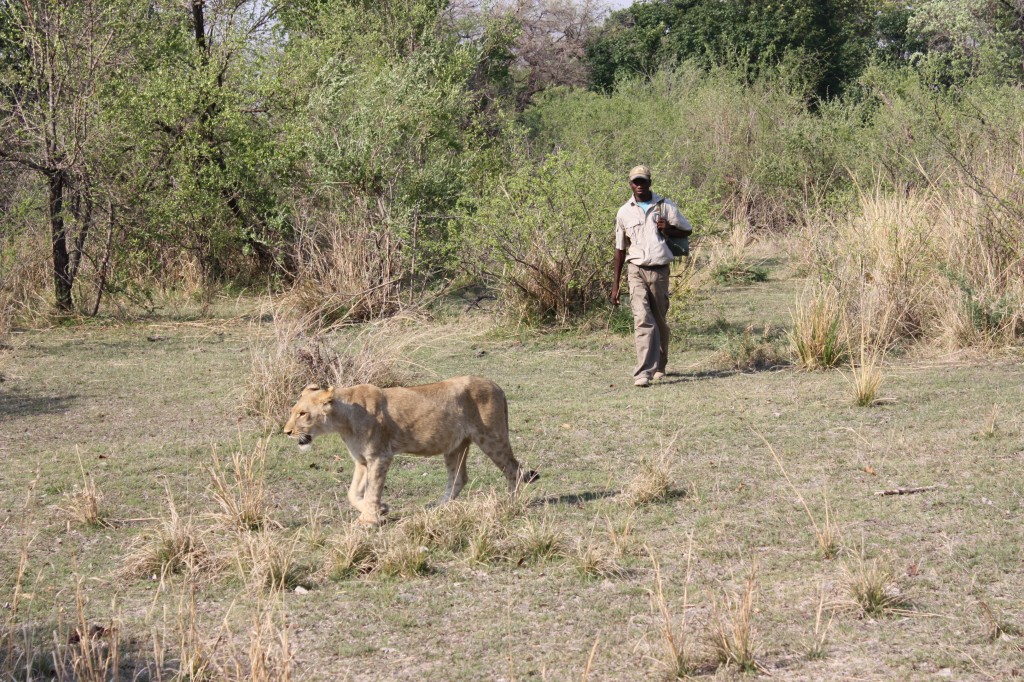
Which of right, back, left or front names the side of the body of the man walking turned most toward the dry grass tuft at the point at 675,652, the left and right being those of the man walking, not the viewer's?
front

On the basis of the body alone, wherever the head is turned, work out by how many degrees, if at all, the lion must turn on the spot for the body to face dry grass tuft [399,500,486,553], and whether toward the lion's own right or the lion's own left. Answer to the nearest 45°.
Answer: approximately 45° to the lion's own left

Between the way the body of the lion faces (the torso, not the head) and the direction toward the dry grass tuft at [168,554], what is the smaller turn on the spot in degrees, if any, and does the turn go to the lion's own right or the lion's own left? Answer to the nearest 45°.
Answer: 0° — it already faces it

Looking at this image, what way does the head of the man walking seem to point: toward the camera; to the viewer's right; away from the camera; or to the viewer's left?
toward the camera

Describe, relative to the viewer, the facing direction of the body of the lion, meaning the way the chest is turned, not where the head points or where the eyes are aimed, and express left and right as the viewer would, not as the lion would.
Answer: facing the viewer and to the left of the viewer

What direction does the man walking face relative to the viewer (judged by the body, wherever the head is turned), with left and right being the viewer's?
facing the viewer

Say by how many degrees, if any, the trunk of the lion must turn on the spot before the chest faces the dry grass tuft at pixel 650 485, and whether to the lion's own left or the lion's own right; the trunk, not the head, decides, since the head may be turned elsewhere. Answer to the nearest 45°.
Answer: approximately 135° to the lion's own left

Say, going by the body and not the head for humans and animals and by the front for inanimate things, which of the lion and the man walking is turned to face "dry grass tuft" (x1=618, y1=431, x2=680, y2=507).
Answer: the man walking

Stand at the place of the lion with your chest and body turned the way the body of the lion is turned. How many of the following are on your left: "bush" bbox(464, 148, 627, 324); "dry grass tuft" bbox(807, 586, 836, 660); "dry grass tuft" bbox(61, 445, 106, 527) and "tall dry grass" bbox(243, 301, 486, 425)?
1

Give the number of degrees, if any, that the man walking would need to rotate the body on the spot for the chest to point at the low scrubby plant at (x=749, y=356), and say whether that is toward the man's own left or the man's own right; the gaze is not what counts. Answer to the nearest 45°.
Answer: approximately 135° to the man's own left

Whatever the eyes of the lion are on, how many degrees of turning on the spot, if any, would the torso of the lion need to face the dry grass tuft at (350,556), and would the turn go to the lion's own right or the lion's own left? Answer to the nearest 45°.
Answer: approximately 45° to the lion's own left

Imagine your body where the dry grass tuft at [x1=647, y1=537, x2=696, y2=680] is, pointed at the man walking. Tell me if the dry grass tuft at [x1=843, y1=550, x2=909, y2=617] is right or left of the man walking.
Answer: right

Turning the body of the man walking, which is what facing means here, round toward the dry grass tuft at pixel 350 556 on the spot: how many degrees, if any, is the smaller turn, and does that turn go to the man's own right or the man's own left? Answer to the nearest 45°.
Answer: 0° — they already face it

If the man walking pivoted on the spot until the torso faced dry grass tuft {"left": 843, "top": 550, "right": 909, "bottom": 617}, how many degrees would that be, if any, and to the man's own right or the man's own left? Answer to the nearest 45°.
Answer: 0° — they already face it

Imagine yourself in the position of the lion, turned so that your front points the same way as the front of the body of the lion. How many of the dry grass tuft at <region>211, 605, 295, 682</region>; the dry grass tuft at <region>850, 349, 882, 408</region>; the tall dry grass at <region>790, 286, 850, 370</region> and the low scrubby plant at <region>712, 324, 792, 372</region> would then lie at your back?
3

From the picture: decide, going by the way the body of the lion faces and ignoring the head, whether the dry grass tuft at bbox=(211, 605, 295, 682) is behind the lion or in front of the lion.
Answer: in front

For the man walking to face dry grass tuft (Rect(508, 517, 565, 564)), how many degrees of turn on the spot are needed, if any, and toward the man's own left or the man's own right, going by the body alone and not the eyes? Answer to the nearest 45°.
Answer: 0° — they already face it

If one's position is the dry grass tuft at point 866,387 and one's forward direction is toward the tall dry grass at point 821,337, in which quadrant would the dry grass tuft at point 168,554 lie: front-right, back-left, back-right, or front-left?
back-left

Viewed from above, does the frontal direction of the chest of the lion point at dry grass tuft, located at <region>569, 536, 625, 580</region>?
no

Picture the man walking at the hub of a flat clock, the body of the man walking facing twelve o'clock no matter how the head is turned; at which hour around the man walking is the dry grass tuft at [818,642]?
The dry grass tuft is roughly at 12 o'clock from the man walking.

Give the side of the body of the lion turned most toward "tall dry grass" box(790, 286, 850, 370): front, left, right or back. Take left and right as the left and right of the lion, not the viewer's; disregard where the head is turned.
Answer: back
